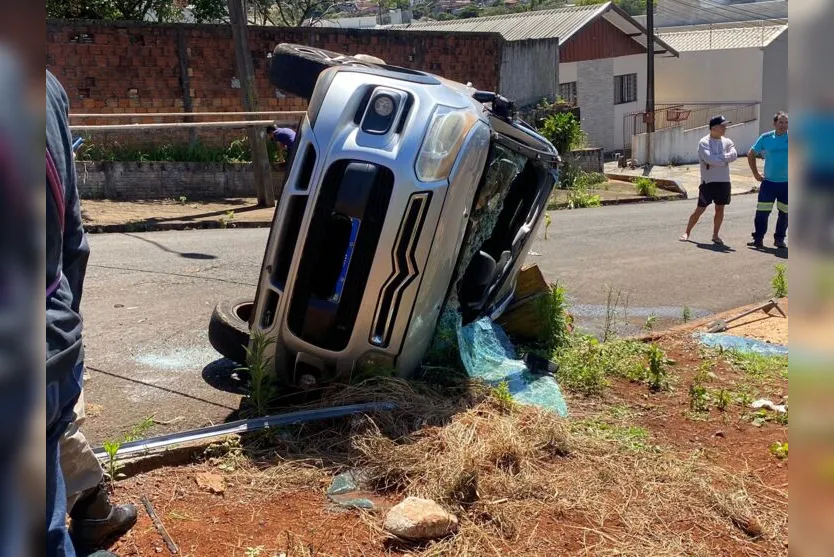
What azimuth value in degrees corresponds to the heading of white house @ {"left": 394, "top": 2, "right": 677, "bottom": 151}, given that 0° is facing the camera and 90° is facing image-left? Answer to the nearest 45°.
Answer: approximately 315°

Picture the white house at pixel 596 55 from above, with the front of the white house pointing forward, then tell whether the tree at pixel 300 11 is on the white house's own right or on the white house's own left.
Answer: on the white house's own right

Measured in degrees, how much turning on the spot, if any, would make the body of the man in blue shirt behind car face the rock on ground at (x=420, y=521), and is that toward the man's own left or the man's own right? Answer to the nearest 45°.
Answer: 0° — they already face it

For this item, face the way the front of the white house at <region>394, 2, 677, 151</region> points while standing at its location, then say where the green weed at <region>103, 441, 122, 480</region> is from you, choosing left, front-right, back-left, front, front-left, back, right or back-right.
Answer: front-right

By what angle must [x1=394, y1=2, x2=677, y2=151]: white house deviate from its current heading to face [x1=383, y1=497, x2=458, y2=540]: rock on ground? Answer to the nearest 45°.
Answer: approximately 45° to its right
